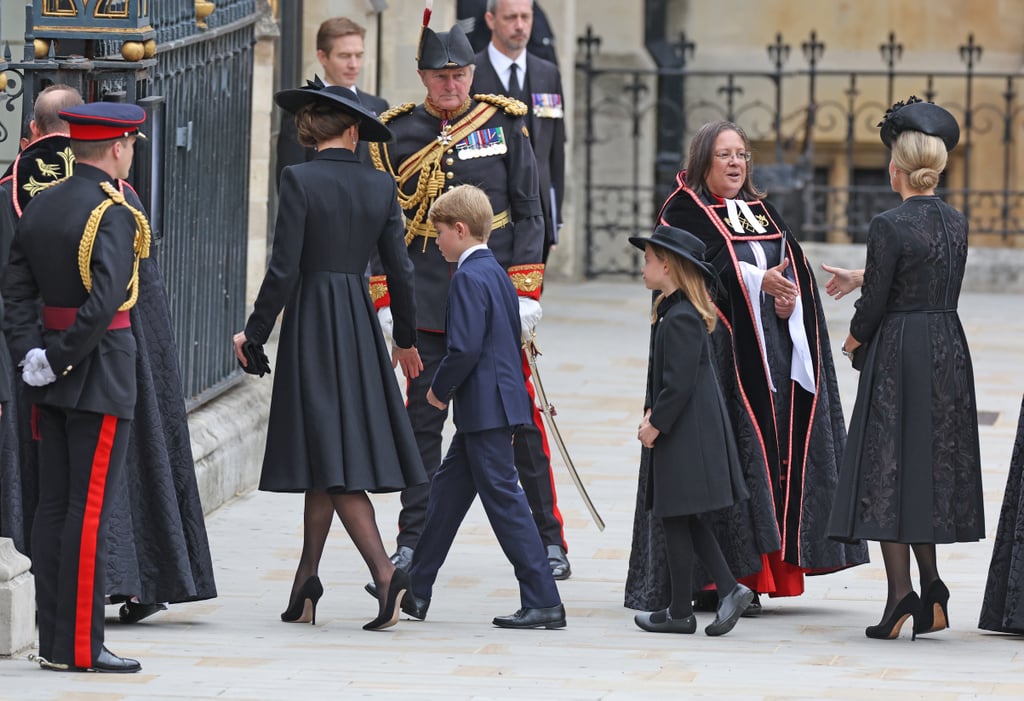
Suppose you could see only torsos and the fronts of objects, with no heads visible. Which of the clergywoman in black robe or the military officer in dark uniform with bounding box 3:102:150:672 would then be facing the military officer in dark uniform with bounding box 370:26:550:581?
the military officer in dark uniform with bounding box 3:102:150:672

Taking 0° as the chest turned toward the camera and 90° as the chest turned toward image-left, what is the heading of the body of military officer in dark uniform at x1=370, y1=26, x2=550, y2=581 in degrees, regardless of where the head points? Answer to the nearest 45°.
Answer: approximately 0°

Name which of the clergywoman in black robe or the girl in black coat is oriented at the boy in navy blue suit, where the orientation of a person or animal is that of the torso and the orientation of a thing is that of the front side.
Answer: the girl in black coat

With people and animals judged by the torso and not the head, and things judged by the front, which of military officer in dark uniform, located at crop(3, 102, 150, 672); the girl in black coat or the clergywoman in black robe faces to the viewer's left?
the girl in black coat

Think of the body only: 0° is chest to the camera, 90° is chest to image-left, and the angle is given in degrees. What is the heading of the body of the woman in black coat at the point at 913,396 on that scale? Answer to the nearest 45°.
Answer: approximately 135°

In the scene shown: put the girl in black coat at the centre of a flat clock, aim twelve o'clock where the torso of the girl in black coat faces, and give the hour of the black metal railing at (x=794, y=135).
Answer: The black metal railing is roughly at 3 o'clock from the girl in black coat.

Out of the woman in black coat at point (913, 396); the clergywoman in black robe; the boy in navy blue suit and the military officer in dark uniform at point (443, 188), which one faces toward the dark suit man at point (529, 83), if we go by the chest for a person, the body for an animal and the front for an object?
the woman in black coat

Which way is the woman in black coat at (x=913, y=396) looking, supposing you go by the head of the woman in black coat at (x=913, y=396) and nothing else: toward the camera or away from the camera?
away from the camera

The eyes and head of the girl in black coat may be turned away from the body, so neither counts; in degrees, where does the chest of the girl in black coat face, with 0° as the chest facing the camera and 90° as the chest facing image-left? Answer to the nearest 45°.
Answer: approximately 90°
